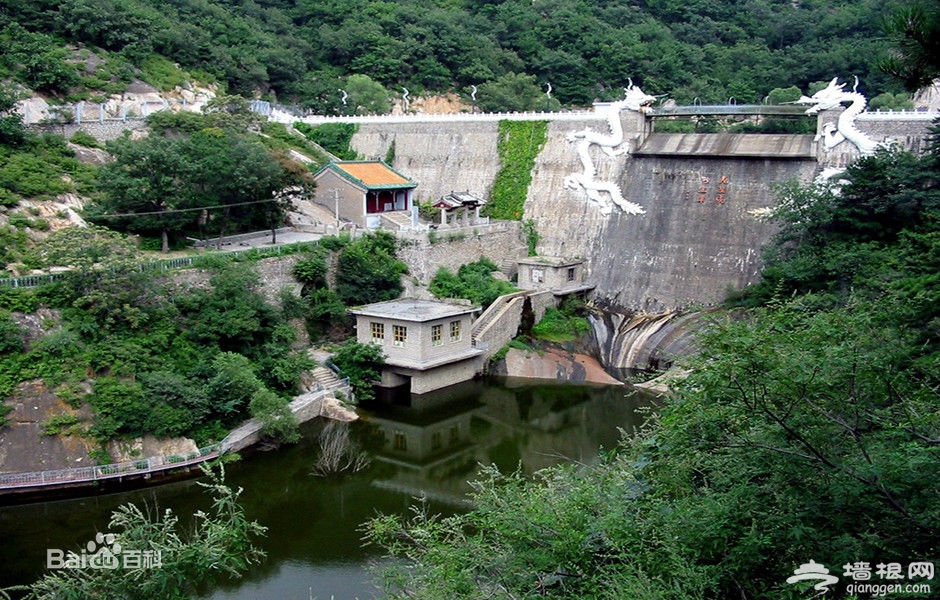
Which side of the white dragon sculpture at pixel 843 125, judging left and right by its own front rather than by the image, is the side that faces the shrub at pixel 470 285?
front

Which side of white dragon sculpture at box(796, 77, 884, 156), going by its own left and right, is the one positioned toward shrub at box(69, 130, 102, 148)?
front

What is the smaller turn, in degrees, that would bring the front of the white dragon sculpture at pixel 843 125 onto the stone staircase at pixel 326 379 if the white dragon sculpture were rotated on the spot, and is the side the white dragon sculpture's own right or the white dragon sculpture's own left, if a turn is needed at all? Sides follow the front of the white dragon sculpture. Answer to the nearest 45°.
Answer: approximately 45° to the white dragon sculpture's own left

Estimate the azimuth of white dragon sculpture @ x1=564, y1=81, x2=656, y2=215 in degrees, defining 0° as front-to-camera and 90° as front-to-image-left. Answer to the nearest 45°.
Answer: approximately 270°

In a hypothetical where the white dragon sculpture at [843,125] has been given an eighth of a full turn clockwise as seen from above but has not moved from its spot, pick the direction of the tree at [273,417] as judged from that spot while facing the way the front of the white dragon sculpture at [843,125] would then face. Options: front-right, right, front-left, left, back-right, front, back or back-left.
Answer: left

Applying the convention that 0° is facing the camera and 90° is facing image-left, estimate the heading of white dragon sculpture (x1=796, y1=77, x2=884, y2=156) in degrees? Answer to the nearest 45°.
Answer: approximately 90°

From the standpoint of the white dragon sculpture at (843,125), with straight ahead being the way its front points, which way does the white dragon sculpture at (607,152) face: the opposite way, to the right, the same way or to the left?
the opposite way

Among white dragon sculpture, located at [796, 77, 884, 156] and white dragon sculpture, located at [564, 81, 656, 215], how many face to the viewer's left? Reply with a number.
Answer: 1

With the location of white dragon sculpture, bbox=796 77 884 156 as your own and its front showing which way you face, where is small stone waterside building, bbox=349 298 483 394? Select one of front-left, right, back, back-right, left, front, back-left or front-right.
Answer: front-left

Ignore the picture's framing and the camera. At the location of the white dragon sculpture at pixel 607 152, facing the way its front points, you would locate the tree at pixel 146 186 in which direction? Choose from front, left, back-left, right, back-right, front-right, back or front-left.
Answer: back-right

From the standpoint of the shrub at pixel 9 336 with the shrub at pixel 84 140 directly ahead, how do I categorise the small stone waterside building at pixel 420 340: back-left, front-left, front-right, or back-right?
front-right

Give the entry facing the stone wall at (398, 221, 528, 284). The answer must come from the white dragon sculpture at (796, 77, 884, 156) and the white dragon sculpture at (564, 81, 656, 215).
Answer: the white dragon sculpture at (796, 77, 884, 156)
